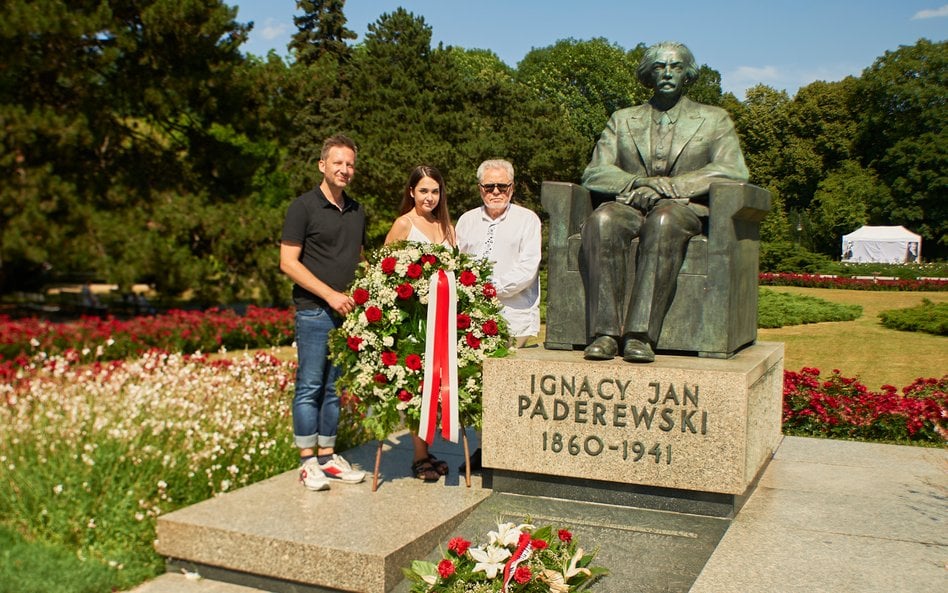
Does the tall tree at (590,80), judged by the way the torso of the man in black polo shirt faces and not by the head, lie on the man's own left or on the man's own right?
on the man's own left

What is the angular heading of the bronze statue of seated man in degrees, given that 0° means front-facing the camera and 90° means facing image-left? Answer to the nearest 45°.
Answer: approximately 0°

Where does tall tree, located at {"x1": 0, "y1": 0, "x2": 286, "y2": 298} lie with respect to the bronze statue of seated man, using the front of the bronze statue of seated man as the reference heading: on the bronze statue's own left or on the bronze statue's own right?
on the bronze statue's own right

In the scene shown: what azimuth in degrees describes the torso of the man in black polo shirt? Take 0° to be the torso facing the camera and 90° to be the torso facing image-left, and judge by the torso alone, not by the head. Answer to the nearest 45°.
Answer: approximately 315°
